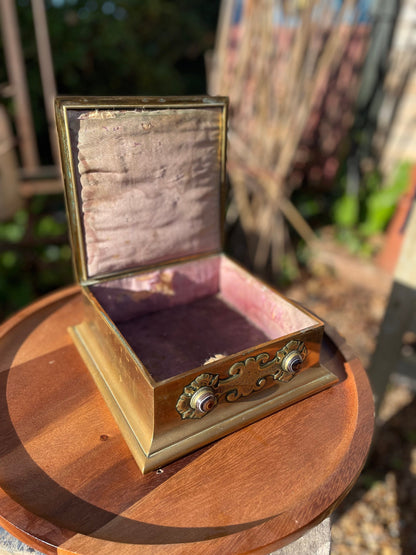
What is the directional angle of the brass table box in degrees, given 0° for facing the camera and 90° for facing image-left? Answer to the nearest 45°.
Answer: approximately 315°
